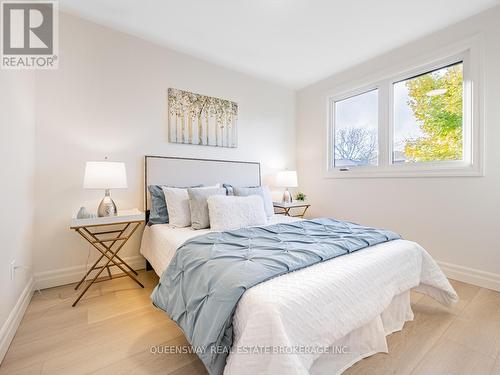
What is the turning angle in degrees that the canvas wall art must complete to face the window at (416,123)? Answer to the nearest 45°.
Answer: approximately 45° to its left

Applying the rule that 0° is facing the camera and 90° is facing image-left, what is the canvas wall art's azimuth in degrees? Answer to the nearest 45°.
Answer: approximately 315°

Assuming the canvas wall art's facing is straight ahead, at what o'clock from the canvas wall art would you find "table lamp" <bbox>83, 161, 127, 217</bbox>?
The table lamp is roughly at 3 o'clock from the canvas wall art.

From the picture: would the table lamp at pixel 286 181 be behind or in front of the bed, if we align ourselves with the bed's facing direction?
behind

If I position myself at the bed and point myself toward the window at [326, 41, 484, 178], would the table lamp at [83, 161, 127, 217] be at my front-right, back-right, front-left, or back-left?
back-left

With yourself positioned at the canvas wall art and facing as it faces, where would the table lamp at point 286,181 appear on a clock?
The table lamp is roughly at 10 o'clock from the canvas wall art.

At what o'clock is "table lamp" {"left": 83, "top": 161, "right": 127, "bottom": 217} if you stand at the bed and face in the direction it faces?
The table lamp is roughly at 5 o'clock from the bed.

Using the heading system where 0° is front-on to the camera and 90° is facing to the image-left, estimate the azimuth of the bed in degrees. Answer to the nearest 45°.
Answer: approximately 315°

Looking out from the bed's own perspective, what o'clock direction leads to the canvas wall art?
The canvas wall art is roughly at 6 o'clock from the bed.

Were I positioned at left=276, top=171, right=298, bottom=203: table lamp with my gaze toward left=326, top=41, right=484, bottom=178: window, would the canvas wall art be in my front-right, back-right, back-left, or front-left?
back-right
